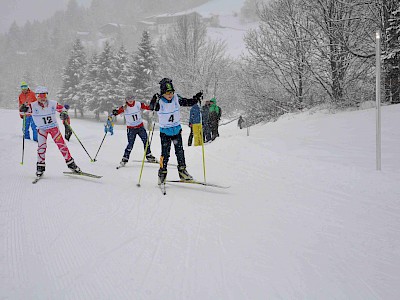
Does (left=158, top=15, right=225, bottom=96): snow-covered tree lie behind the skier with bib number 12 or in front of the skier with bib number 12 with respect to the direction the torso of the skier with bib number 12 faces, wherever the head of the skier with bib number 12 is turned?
behind

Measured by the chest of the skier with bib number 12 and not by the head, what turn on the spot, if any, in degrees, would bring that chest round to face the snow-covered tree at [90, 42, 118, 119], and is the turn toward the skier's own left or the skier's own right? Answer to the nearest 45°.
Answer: approximately 180°

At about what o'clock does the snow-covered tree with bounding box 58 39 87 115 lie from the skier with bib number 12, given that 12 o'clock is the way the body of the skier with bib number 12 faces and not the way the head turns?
The snow-covered tree is roughly at 6 o'clock from the skier with bib number 12.

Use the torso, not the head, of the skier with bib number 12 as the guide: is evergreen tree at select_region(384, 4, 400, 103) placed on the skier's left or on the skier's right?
on the skier's left

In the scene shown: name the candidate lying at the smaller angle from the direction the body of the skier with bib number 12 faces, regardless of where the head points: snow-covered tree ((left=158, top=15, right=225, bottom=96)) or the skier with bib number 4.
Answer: the skier with bib number 4

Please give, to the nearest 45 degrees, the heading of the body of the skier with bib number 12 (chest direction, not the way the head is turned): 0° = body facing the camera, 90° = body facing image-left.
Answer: approximately 0°

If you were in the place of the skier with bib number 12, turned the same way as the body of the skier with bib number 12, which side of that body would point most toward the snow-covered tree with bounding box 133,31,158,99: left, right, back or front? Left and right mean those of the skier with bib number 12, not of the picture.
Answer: back

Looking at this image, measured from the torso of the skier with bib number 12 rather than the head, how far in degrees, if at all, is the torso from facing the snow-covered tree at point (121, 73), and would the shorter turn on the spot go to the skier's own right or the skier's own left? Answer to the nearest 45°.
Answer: approximately 180°

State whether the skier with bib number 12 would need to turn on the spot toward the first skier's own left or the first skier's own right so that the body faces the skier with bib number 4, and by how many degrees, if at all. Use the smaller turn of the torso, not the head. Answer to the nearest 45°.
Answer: approximately 45° to the first skier's own left
